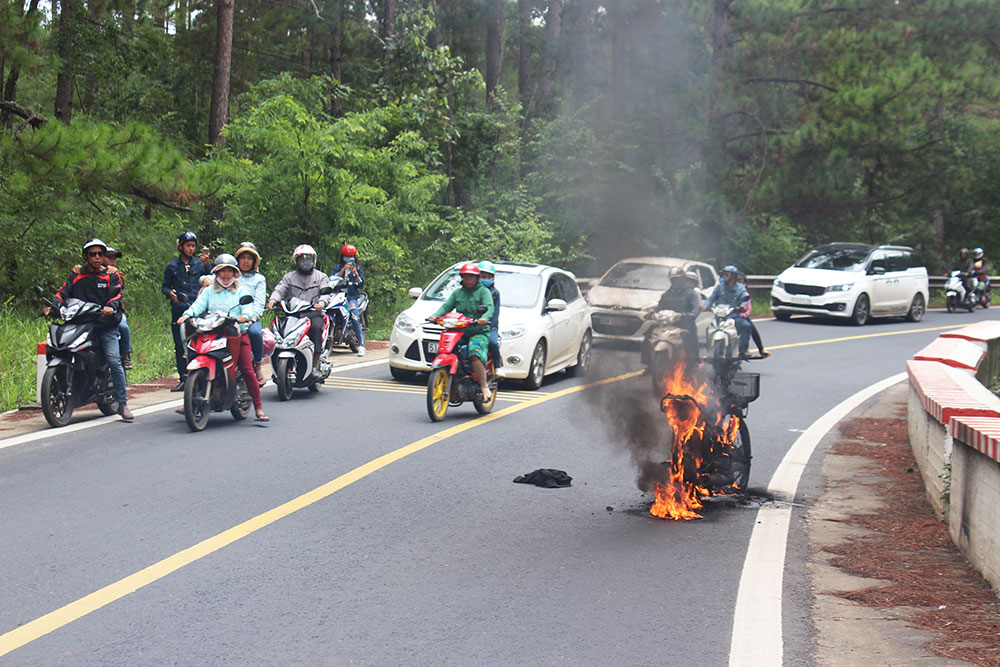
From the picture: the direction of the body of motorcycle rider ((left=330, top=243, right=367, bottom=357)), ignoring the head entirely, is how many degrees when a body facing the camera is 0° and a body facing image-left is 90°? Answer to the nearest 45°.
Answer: approximately 0°

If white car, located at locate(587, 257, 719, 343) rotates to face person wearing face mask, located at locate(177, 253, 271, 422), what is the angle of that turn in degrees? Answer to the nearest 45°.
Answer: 0° — it already faces them

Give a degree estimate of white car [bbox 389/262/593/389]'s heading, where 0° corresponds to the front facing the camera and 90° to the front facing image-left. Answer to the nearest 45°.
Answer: approximately 45°

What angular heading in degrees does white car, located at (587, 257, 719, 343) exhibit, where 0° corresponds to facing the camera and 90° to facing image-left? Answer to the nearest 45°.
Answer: approximately 45°

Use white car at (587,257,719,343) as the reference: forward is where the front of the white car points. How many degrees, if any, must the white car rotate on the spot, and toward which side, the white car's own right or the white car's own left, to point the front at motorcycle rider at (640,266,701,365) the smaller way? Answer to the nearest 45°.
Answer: approximately 45° to the white car's own left

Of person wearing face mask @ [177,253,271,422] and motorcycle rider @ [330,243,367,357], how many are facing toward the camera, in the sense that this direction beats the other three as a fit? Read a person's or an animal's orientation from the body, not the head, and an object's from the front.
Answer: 2

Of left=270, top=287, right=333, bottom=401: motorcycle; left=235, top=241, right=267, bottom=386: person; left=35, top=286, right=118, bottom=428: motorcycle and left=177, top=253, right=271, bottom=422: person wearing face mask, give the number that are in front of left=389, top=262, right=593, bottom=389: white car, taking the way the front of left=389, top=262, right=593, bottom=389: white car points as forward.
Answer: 4

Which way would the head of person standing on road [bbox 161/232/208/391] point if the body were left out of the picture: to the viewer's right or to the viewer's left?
to the viewer's right

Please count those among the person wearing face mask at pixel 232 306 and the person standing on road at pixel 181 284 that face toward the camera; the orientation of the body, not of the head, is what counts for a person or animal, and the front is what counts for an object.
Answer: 2

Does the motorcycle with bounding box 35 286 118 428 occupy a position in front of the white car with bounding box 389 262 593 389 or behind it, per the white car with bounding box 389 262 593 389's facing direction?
in front
